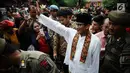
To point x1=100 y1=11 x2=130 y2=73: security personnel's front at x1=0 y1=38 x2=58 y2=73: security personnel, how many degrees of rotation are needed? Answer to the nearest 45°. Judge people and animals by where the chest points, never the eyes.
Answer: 0° — it already faces it

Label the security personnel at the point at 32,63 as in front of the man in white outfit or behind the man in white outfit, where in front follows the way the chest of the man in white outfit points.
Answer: in front

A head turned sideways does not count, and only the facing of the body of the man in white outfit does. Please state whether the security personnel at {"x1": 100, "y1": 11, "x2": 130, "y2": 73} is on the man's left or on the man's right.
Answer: on the man's left

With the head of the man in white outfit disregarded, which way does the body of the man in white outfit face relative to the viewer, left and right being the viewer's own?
facing the viewer and to the left of the viewer
